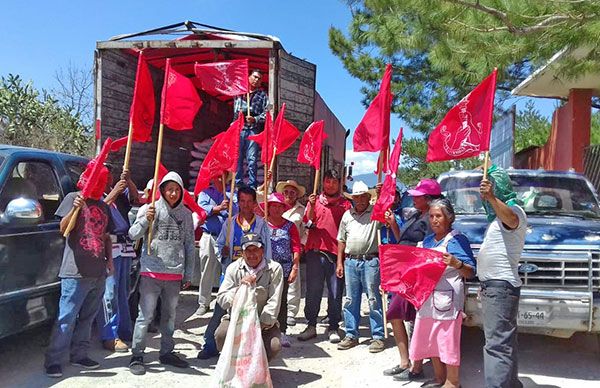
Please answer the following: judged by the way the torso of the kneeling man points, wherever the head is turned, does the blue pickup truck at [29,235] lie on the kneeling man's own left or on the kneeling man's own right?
on the kneeling man's own right

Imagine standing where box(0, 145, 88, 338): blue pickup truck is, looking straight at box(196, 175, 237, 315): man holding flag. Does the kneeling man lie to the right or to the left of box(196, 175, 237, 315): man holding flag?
right

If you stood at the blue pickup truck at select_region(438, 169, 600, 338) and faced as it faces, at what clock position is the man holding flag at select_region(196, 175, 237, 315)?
The man holding flag is roughly at 3 o'clock from the blue pickup truck.

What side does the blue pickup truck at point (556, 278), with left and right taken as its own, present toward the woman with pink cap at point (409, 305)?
front

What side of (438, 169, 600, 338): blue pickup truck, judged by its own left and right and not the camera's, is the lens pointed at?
front

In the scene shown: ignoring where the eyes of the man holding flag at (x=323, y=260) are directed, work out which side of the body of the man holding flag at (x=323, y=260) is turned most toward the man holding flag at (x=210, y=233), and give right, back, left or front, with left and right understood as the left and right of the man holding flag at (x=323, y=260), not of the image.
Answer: right

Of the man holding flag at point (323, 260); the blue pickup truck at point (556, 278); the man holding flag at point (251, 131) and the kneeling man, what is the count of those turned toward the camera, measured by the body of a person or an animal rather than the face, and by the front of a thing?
4

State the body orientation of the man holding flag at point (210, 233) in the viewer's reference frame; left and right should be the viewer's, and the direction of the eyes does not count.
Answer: facing the viewer and to the right of the viewer

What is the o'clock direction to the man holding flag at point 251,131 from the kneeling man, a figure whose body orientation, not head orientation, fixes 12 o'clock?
The man holding flag is roughly at 6 o'clock from the kneeling man.

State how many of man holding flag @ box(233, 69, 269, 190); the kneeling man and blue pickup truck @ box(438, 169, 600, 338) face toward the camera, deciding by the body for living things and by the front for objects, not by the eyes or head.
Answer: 3

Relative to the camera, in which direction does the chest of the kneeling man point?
toward the camera

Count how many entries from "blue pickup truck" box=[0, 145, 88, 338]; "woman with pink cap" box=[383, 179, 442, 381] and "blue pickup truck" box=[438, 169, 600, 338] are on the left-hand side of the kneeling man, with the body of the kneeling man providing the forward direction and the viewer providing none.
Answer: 2

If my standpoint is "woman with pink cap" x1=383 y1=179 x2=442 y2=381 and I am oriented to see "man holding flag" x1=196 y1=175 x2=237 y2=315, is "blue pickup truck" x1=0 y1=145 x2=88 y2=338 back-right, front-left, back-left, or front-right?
front-left

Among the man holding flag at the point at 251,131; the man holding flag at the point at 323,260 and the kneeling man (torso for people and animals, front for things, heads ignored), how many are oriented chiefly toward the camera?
3
